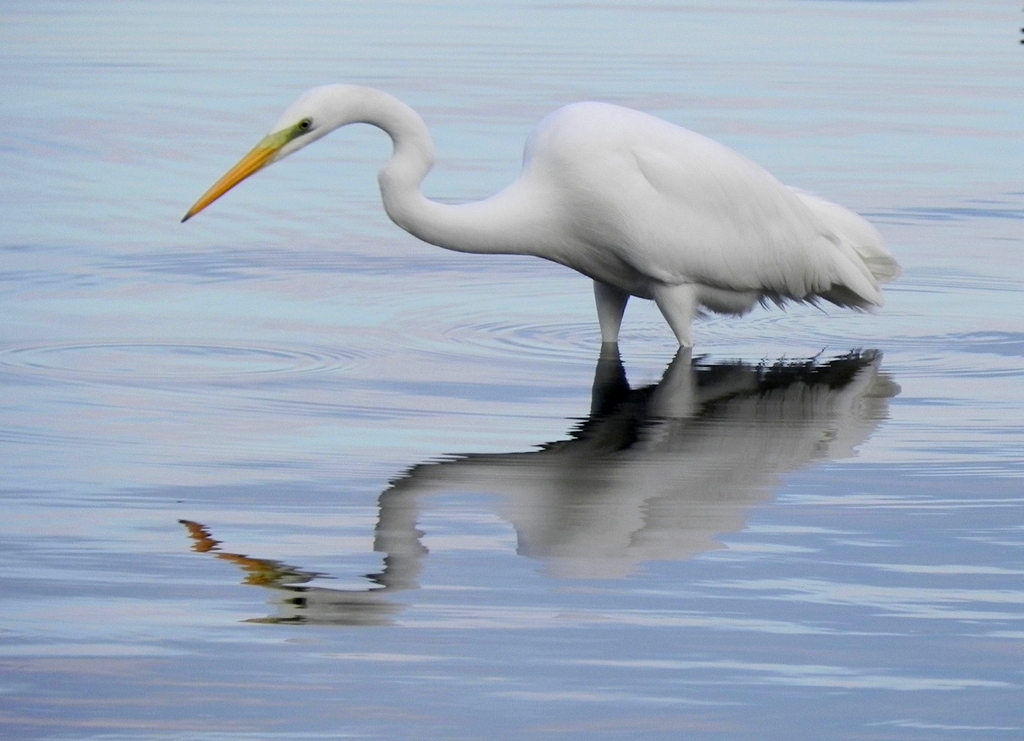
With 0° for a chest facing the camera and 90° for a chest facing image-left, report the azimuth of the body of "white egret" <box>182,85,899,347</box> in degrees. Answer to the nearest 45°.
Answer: approximately 90°
